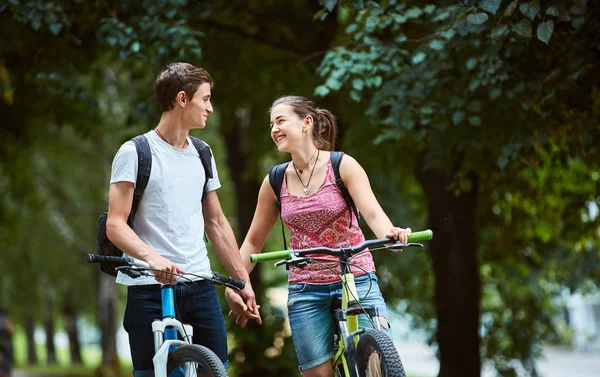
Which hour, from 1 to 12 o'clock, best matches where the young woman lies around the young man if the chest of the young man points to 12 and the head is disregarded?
The young woman is roughly at 10 o'clock from the young man.

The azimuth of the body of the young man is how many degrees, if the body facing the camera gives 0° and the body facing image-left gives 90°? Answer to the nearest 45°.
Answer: approximately 315°

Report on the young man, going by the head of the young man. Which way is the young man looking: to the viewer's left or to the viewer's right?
to the viewer's right

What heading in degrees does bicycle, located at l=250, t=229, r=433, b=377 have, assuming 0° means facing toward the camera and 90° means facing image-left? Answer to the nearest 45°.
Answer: approximately 315°

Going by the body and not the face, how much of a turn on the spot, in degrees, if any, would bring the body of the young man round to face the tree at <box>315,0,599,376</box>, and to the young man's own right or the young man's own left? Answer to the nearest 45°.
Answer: approximately 90° to the young man's own left

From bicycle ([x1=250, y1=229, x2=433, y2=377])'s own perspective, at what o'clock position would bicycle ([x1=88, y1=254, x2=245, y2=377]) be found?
bicycle ([x1=88, y1=254, x2=245, y2=377]) is roughly at 4 o'clock from bicycle ([x1=250, y1=229, x2=433, y2=377]).
